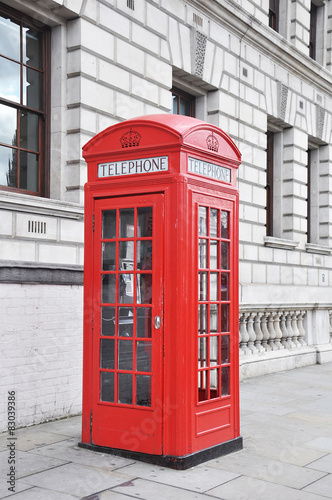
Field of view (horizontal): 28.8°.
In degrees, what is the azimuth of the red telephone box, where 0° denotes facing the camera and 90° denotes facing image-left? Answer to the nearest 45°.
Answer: approximately 45°
